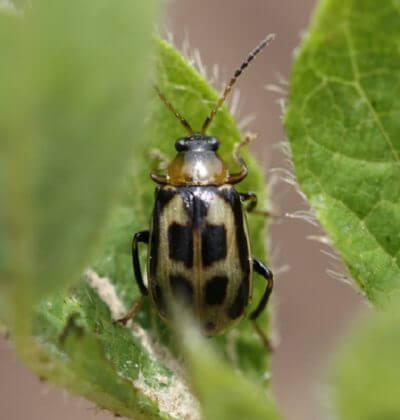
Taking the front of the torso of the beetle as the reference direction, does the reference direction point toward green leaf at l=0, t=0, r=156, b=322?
no

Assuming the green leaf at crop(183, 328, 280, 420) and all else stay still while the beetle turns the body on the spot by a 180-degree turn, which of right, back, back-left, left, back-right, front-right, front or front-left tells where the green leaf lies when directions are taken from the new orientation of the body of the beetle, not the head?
front

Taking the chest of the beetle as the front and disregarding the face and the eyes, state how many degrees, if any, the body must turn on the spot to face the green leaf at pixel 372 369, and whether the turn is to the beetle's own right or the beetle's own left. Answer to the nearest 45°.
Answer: approximately 180°

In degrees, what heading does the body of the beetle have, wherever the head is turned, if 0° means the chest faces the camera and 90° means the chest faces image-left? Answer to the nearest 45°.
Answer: approximately 180°
